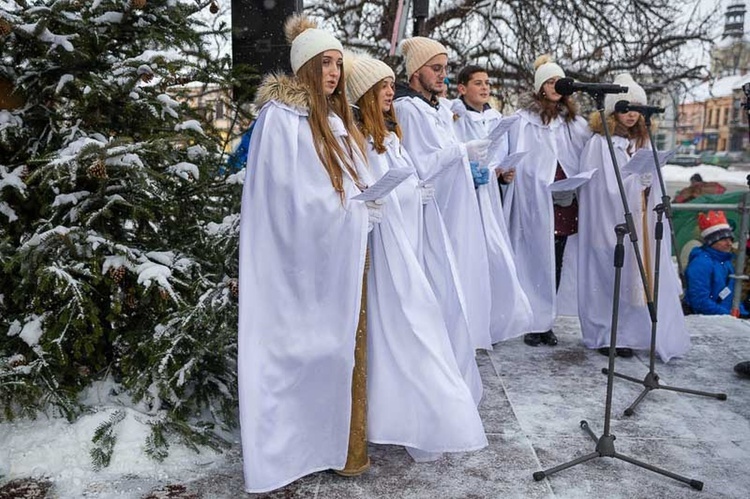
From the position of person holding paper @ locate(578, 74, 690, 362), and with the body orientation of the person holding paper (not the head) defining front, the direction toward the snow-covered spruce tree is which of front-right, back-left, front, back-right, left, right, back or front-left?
front-right

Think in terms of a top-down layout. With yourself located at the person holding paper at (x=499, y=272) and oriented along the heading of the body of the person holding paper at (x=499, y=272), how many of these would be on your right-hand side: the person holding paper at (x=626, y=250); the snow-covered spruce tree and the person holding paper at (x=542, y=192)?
1

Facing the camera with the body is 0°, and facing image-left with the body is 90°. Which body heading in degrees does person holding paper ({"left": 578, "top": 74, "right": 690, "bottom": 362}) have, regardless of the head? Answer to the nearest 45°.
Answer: approximately 0°

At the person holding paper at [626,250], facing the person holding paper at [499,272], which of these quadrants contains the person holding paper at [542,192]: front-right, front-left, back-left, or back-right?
front-right

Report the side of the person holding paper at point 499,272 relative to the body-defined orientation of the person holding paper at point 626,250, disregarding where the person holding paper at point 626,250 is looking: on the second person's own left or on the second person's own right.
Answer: on the second person's own right

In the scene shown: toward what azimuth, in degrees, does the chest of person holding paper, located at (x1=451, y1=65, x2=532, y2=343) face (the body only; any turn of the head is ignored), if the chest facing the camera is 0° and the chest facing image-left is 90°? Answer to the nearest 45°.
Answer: approximately 315°

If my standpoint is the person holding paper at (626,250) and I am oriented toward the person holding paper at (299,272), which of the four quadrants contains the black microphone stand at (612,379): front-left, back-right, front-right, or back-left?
front-left

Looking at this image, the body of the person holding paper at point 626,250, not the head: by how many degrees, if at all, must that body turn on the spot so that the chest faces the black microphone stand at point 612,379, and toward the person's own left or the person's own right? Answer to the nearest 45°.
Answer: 0° — they already face it

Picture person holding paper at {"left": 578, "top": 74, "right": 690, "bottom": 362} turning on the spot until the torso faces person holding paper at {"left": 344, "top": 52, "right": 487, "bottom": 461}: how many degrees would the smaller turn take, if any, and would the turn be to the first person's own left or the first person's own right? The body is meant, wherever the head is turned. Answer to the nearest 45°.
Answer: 0° — they already face them

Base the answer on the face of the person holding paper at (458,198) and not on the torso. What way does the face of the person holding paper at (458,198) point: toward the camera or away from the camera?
toward the camera
